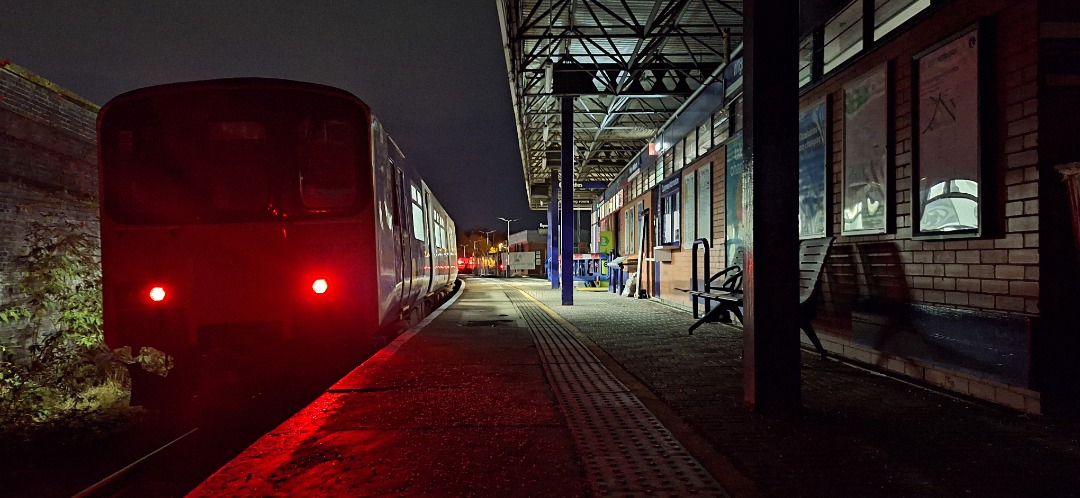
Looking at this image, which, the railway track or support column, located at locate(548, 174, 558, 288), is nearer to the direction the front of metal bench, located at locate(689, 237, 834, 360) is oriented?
the railway track

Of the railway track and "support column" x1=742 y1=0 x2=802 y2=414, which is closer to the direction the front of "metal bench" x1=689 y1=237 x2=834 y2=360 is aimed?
the railway track

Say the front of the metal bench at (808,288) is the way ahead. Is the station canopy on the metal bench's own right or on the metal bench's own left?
on the metal bench's own right

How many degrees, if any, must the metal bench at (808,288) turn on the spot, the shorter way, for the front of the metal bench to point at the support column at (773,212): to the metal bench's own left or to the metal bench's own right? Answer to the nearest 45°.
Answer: approximately 45° to the metal bench's own left

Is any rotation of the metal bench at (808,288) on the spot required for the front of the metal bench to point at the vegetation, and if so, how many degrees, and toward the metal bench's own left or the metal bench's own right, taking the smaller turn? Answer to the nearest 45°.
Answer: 0° — it already faces it

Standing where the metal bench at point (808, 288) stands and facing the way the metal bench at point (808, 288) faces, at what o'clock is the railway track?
The railway track is roughly at 12 o'clock from the metal bench.

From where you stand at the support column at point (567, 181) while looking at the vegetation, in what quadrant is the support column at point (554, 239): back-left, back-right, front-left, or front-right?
back-right

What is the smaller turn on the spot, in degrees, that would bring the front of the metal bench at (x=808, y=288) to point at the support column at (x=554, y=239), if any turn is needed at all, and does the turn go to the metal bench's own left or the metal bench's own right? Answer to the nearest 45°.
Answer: approximately 90° to the metal bench's own right

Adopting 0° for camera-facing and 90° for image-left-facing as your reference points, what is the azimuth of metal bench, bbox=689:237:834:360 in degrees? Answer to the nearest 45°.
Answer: approximately 45°

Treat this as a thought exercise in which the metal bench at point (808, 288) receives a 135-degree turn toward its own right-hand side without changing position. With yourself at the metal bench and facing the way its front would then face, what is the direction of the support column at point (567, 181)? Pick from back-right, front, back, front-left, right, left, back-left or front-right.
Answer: front-left
